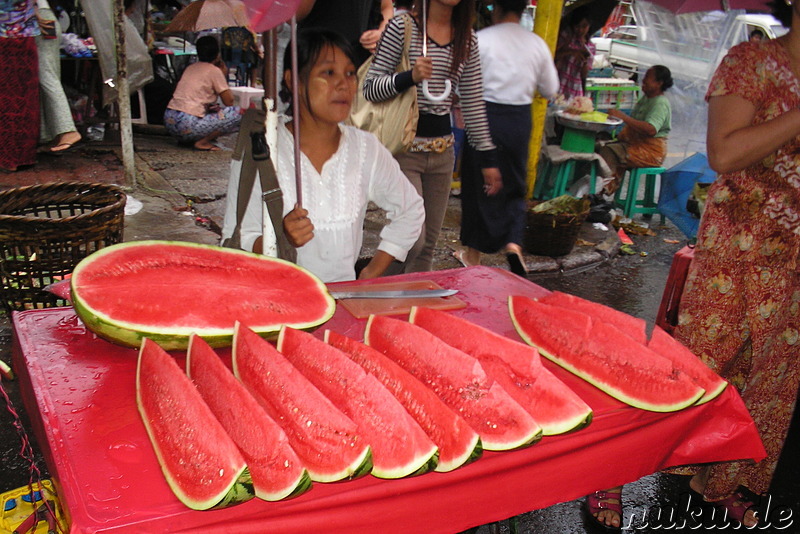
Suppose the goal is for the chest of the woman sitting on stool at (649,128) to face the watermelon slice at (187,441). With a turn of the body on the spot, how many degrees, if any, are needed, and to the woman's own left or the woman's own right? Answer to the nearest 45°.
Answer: approximately 90° to the woman's own left

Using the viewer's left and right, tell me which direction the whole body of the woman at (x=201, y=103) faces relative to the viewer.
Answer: facing away from the viewer and to the right of the viewer

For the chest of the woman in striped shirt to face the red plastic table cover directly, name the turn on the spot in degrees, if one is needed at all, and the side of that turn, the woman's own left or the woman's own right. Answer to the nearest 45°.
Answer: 0° — they already face it

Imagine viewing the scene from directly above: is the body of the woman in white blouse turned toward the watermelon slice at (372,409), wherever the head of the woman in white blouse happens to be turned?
yes

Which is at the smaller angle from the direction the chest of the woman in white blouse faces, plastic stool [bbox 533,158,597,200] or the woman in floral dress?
the woman in floral dress

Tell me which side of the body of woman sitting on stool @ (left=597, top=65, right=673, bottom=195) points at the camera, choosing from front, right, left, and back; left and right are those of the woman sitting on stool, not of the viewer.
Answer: left
